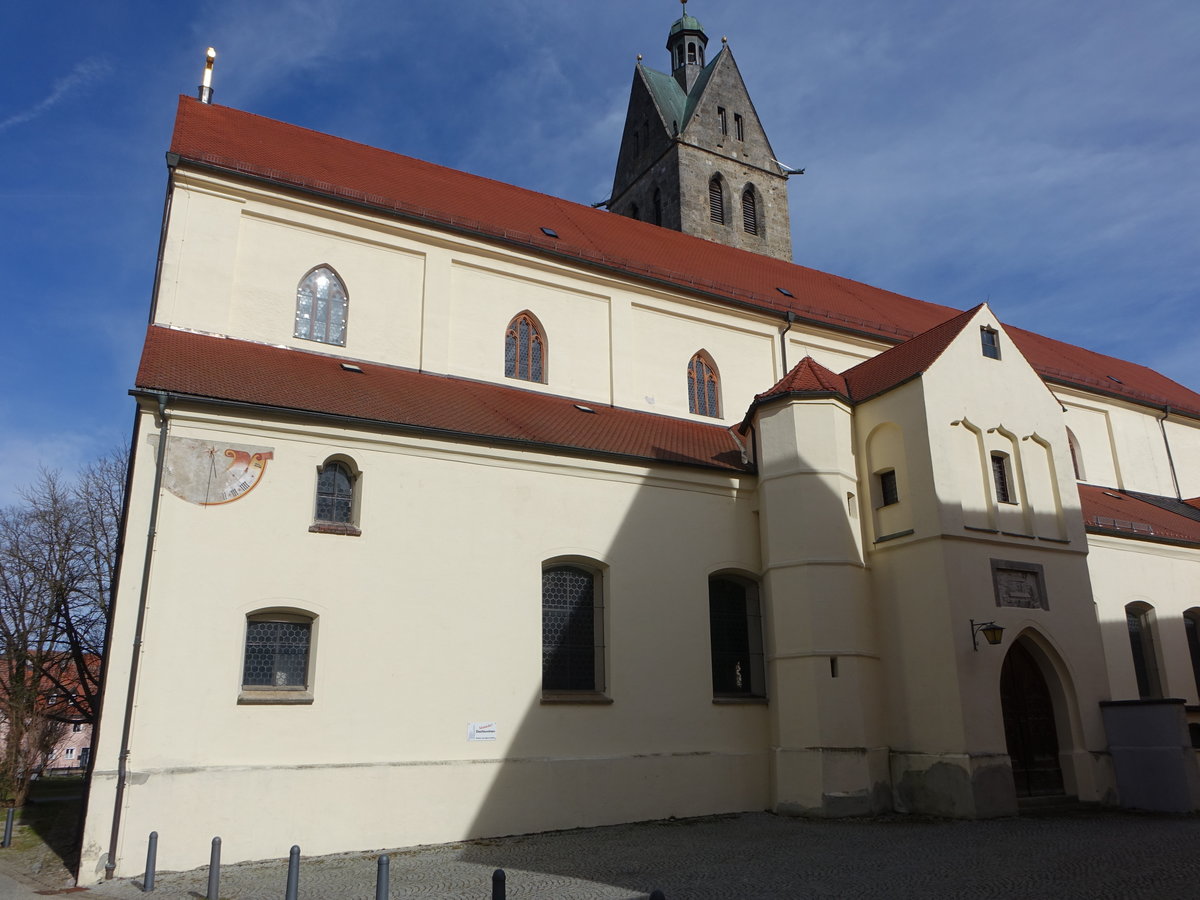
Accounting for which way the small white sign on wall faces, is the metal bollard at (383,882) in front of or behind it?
in front

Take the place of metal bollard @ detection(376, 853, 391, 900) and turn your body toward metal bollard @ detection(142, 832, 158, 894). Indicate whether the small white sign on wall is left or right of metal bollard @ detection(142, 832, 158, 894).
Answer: right

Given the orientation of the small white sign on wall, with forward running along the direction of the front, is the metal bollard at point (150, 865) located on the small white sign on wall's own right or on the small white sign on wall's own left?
on the small white sign on wall's own right

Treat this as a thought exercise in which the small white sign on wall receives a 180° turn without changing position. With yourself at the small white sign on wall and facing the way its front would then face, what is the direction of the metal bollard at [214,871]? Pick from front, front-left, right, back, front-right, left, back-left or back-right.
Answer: back-left

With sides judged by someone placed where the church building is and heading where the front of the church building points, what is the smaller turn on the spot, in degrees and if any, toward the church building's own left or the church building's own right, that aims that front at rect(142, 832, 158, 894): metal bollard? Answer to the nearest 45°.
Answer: approximately 90° to the church building's own right

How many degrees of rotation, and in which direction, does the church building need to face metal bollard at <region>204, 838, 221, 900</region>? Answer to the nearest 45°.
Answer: approximately 90° to its right

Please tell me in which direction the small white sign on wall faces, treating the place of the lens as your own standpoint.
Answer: facing the viewer

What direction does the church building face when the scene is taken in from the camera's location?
facing the viewer and to the right of the viewer
